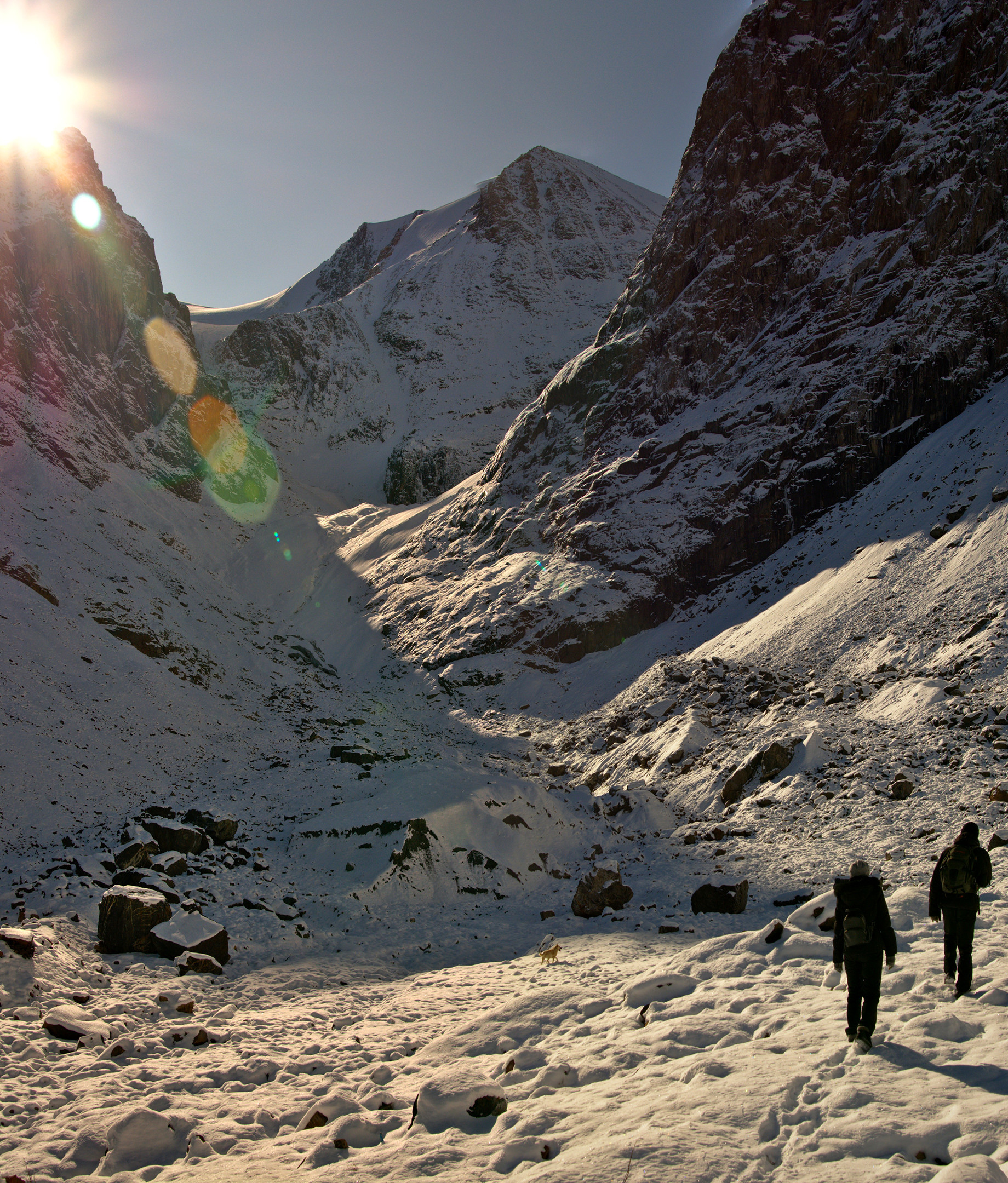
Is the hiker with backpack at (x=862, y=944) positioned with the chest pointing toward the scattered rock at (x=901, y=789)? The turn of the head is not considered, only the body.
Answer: yes

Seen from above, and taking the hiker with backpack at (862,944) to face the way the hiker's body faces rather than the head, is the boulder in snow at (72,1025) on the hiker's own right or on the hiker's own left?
on the hiker's own left

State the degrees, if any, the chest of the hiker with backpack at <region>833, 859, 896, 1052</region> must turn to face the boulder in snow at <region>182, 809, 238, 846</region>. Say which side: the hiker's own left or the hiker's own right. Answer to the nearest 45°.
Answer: approximately 45° to the hiker's own left

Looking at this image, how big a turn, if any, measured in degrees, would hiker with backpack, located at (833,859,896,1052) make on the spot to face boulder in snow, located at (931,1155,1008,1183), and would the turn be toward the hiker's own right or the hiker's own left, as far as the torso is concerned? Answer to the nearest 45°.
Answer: approximately 180°

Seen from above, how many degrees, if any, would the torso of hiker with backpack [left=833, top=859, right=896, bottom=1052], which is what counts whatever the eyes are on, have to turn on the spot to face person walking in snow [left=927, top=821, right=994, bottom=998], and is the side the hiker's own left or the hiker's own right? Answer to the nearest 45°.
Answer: approximately 45° to the hiker's own right

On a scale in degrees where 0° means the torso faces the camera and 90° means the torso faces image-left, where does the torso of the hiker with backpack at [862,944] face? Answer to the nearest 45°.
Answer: approximately 180°
